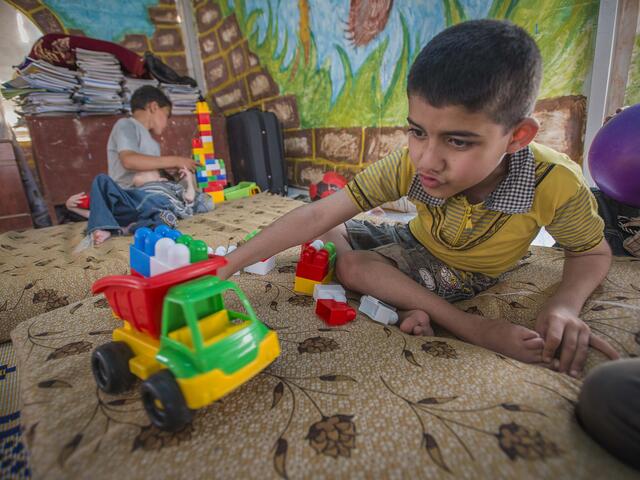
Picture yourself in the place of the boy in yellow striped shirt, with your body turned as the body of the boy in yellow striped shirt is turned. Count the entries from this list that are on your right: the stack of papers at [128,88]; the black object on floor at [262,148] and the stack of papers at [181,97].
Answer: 3

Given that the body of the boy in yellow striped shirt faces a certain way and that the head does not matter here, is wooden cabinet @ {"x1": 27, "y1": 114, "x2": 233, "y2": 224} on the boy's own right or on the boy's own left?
on the boy's own right

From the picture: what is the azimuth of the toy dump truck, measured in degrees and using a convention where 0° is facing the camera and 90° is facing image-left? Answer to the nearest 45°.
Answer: approximately 315°

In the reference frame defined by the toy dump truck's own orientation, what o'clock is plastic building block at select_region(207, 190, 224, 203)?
The plastic building block is roughly at 8 o'clock from the toy dump truck.

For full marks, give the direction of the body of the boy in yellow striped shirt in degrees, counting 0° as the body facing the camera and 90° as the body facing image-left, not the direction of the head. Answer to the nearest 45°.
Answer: approximately 45°

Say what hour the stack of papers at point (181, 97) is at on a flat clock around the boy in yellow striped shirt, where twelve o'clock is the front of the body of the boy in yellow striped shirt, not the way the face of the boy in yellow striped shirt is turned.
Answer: The stack of papers is roughly at 3 o'clock from the boy in yellow striped shirt.

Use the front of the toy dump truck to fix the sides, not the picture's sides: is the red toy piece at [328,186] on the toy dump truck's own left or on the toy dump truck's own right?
on the toy dump truck's own left

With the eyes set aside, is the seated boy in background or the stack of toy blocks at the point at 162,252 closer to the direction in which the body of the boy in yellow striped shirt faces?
the stack of toy blocks

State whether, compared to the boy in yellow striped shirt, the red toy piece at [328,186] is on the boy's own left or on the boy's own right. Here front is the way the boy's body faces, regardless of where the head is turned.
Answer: on the boy's own right

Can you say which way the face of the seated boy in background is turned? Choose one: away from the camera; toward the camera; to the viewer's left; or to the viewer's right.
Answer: to the viewer's right
